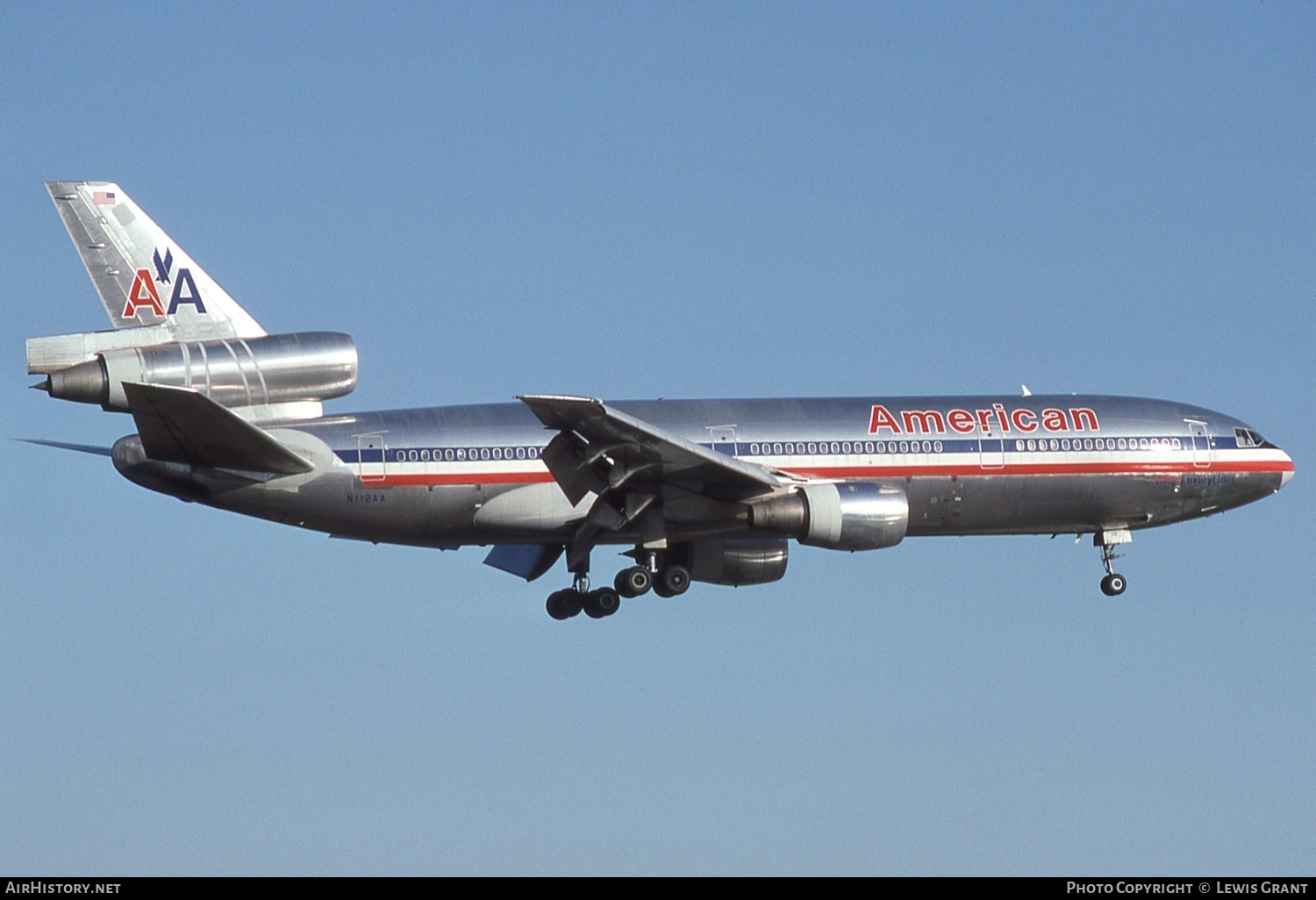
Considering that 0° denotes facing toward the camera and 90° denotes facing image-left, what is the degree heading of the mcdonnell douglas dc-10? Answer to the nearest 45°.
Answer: approximately 270°
